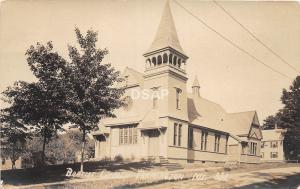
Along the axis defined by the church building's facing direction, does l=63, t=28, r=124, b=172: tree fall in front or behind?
in front

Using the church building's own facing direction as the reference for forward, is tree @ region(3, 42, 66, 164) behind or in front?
in front

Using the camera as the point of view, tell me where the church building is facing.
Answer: facing the viewer and to the left of the viewer
